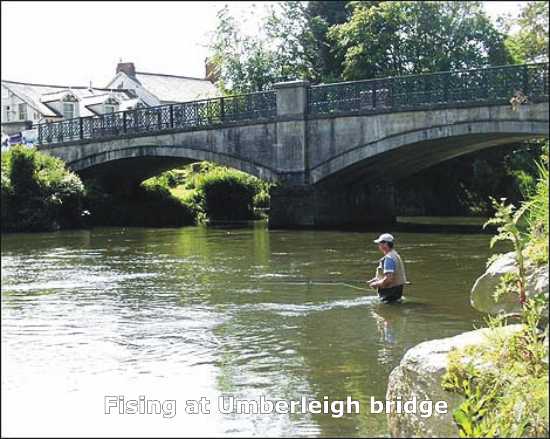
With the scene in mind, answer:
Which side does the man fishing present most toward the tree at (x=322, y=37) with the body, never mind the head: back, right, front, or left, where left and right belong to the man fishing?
right

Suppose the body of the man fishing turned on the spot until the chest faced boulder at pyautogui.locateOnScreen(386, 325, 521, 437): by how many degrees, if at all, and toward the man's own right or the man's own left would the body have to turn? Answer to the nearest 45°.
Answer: approximately 90° to the man's own left

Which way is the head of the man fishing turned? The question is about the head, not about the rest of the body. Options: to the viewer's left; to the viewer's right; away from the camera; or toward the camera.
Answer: to the viewer's left

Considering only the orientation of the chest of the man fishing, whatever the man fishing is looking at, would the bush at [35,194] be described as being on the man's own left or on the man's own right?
on the man's own right

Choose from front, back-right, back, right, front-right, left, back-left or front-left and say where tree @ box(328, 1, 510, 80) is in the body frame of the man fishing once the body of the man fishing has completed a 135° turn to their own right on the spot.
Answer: front-left

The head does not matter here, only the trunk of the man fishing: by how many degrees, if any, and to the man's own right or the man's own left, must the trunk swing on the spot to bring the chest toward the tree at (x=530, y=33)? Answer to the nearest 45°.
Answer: approximately 90° to the man's own right

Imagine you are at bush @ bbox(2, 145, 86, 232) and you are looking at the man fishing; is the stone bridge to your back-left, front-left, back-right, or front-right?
front-left

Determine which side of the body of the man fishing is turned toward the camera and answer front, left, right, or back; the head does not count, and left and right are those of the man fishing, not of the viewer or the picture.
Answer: left

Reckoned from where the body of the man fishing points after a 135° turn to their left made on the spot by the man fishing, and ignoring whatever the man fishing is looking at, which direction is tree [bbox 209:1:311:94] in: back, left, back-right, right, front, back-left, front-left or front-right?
back-left

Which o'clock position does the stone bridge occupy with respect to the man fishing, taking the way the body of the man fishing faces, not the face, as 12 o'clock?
The stone bridge is roughly at 3 o'clock from the man fishing.

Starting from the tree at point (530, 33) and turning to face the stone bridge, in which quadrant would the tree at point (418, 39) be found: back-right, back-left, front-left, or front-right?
front-right

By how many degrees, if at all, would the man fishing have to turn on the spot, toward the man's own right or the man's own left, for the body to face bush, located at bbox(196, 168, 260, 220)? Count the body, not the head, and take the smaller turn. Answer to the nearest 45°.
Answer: approximately 90° to the man's own right

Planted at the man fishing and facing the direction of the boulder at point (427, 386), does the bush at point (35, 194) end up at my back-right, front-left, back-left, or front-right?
back-right
